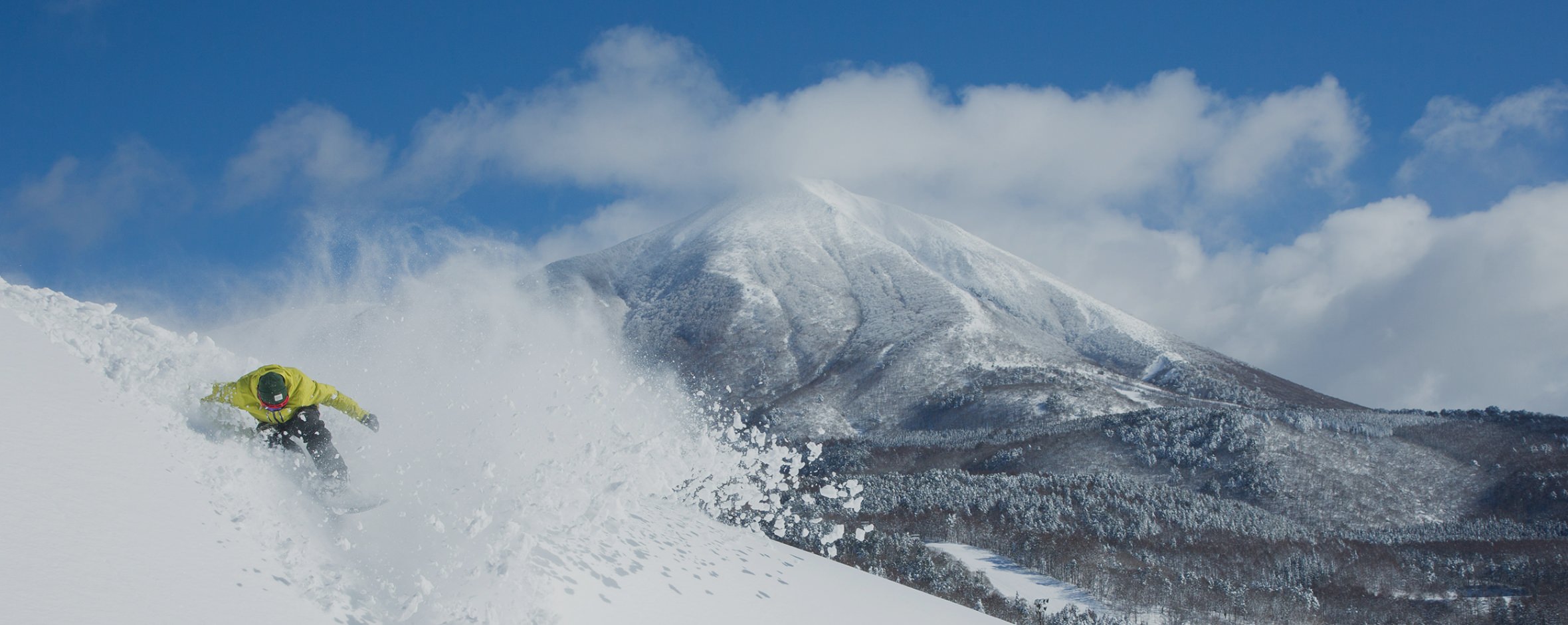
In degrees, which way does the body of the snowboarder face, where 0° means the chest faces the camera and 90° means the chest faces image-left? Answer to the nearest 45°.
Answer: approximately 0°
